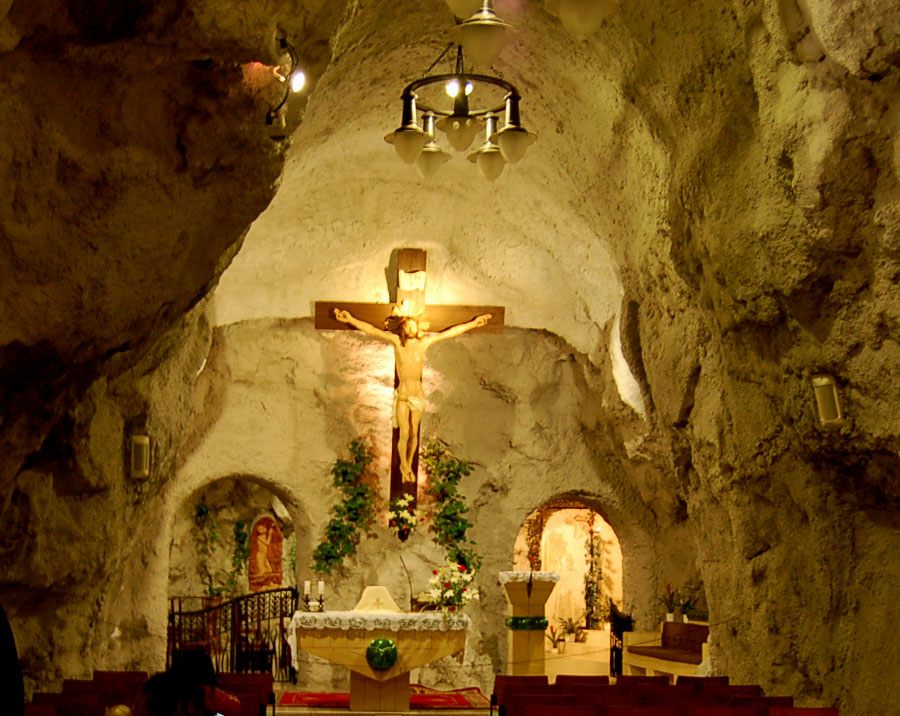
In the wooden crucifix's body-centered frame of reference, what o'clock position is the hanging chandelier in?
The hanging chandelier is roughly at 12 o'clock from the wooden crucifix.

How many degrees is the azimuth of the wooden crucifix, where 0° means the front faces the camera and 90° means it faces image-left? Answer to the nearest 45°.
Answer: approximately 0°

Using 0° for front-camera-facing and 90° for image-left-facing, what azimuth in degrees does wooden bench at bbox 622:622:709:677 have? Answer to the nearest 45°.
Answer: approximately 45°

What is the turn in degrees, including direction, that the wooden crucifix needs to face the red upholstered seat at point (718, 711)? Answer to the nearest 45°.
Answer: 0° — it already faces it

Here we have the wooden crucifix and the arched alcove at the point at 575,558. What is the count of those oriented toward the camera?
2

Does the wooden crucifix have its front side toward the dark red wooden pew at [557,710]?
yes
